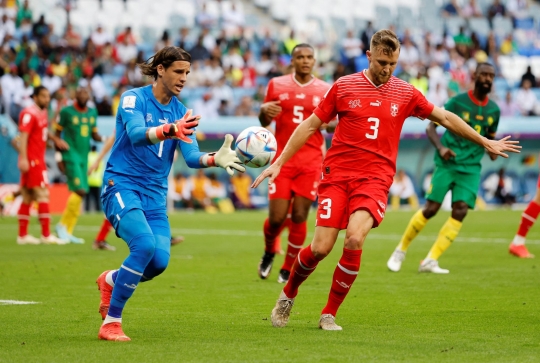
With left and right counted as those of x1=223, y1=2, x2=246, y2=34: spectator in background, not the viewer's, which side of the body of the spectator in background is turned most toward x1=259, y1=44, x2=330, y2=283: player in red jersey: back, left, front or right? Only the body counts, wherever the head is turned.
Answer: front

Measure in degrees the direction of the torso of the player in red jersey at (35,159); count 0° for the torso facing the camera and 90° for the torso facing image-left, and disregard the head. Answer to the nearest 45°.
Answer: approximately 315°

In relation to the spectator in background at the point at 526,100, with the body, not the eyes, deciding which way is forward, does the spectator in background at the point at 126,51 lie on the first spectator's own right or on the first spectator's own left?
on the first spectator's own right

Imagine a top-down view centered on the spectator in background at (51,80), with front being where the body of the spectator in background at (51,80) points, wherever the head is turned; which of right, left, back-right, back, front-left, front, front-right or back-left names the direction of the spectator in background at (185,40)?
back-left

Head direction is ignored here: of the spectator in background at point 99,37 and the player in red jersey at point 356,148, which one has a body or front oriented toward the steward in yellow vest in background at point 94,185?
the spectator in background at point 99,37

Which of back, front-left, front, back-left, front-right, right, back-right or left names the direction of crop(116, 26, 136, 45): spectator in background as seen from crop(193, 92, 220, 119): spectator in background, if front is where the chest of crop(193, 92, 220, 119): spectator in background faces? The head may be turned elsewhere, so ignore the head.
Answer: back-right

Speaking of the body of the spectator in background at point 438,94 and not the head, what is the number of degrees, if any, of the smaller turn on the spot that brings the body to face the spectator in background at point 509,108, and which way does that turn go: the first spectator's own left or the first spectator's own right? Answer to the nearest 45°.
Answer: approximately 90° to the first spectator's own left

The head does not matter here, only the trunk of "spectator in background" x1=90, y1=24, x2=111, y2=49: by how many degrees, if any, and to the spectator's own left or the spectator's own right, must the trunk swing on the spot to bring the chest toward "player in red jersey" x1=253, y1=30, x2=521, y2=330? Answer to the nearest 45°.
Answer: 0° — they already face them

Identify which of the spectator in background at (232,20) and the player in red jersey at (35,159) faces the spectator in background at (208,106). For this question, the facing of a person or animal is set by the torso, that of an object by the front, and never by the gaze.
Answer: the spectator in background at (232,20)

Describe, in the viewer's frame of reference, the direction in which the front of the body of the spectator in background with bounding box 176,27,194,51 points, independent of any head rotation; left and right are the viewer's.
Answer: facing the viewer

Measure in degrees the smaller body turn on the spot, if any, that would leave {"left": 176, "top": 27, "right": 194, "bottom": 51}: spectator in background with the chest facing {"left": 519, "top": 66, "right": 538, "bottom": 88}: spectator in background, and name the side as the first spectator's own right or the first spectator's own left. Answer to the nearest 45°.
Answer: approximately 90° to the first spectator's own left

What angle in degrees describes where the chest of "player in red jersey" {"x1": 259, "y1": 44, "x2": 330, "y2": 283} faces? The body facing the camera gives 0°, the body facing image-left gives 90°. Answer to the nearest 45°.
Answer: approximately 0°

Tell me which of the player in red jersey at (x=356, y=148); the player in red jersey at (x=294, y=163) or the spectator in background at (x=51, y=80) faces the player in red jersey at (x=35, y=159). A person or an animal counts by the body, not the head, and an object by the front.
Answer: the spectator in background

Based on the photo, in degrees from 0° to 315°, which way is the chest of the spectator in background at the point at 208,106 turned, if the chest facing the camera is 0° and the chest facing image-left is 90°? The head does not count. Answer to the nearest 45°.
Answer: approximately 0°

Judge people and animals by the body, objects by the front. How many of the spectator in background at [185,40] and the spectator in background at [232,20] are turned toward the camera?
2
